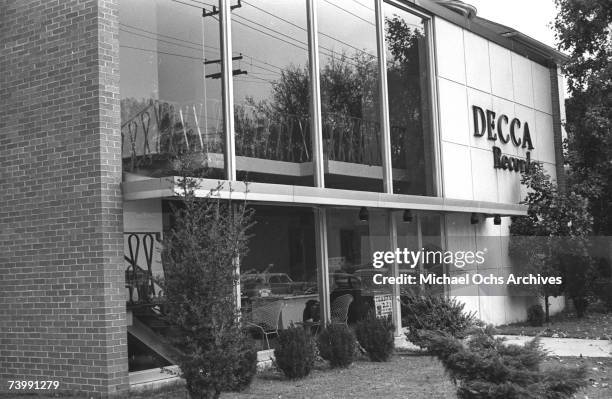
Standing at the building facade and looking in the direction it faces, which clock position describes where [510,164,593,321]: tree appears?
The tree is roughly at 9 o'clock from the building facade.

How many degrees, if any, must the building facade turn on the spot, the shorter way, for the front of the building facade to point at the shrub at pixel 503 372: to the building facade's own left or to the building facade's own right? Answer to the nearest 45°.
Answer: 0° — it already faces it

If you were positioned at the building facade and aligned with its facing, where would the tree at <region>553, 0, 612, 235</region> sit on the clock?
The tree is roughly at 9 o'clock from the building facade.
